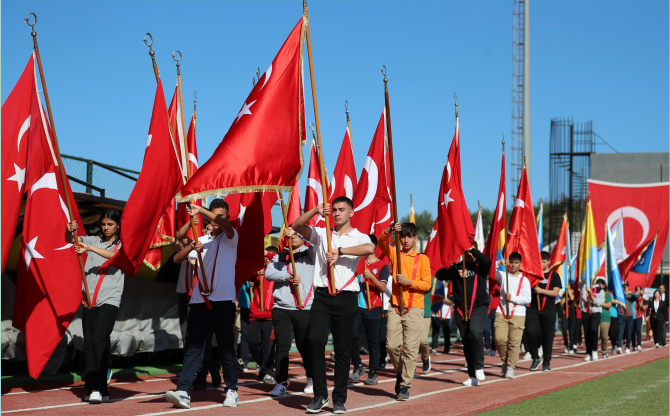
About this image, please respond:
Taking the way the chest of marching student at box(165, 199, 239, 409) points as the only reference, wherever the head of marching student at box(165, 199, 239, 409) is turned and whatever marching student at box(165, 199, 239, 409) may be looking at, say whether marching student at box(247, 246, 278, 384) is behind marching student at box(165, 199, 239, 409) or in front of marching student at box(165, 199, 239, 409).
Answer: behind

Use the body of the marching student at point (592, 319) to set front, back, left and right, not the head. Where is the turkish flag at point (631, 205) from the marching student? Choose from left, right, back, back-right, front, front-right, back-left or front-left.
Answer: back-right

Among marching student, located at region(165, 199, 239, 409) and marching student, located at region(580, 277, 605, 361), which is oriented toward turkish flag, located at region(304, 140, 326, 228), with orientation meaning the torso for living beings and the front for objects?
marching student, located at region(580, 277, 605, 361)

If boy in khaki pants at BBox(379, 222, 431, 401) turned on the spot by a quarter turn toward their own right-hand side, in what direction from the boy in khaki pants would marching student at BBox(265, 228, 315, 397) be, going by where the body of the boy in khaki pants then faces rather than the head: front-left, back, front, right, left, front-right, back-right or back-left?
front

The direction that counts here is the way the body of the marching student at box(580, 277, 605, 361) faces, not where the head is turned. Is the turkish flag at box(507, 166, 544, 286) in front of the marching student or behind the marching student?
in front

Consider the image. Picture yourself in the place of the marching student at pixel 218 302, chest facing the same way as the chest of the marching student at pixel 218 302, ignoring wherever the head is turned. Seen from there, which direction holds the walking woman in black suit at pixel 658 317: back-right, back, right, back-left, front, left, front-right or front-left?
back

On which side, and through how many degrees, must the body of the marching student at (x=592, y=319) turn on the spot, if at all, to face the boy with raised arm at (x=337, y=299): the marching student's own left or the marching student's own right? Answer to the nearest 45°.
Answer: approximately 45° to the marching student's own left

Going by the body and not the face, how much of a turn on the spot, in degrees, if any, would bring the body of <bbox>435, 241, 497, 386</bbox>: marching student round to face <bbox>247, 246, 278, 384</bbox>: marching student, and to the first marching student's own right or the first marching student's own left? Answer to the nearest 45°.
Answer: approximately 45° to the first marching student's own right
